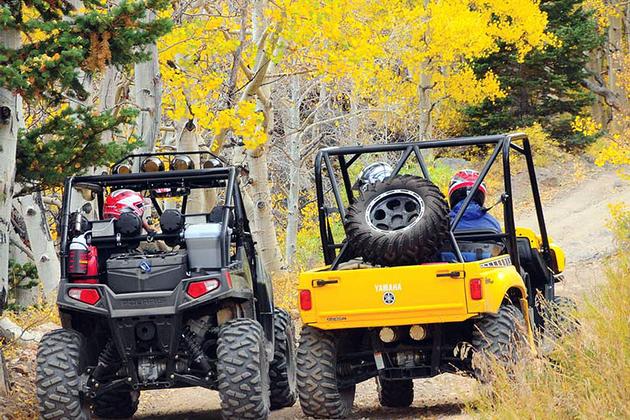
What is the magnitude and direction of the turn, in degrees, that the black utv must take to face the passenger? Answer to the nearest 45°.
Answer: approximately 90° to its right

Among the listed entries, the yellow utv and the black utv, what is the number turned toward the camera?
0

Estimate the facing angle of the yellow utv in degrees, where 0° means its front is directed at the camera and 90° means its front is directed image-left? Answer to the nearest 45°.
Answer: approximately 225°

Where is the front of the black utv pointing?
away from the camera

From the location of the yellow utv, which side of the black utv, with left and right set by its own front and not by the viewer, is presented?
right

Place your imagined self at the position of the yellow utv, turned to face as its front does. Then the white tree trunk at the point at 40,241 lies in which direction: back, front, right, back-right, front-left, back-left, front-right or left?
left

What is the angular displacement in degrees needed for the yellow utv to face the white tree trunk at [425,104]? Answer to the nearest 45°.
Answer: approximately 45° to its left

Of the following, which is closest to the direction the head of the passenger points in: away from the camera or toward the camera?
away from the camera
